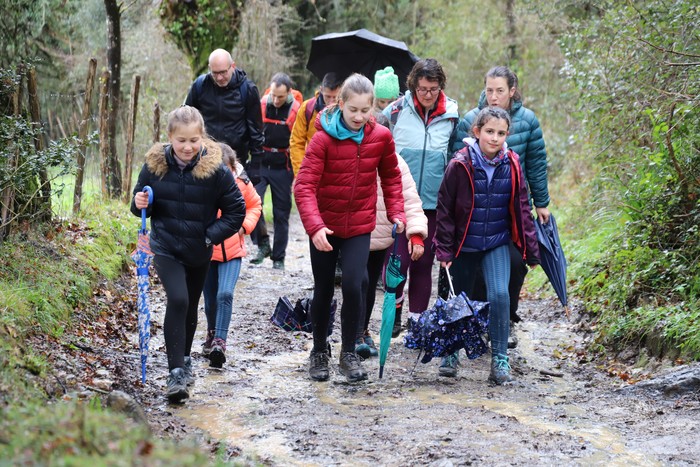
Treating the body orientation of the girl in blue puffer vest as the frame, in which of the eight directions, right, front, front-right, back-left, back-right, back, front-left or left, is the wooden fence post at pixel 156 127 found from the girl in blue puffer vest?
back-right

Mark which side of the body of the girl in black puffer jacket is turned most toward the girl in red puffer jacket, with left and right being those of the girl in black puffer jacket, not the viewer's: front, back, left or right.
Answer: left

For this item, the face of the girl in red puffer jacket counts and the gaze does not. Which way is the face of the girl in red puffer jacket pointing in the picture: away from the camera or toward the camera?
toward the camera

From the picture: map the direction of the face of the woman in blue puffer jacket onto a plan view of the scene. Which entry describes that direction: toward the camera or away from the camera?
toward the camera

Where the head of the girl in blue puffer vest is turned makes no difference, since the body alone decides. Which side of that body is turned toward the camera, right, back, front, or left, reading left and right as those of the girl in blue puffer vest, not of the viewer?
front

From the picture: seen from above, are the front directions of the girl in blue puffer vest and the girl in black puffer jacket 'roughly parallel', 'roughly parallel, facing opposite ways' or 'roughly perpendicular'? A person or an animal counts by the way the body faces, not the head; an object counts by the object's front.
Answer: roughly parallel

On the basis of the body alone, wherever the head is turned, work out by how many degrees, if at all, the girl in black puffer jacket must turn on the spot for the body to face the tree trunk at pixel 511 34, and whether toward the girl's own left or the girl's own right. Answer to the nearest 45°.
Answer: approximately 135° to the girl's own left

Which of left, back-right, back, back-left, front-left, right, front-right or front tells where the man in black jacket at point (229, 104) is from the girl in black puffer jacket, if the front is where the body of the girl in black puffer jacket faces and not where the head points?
back

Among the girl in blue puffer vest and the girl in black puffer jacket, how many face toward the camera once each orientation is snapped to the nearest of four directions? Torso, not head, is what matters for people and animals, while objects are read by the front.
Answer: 2
